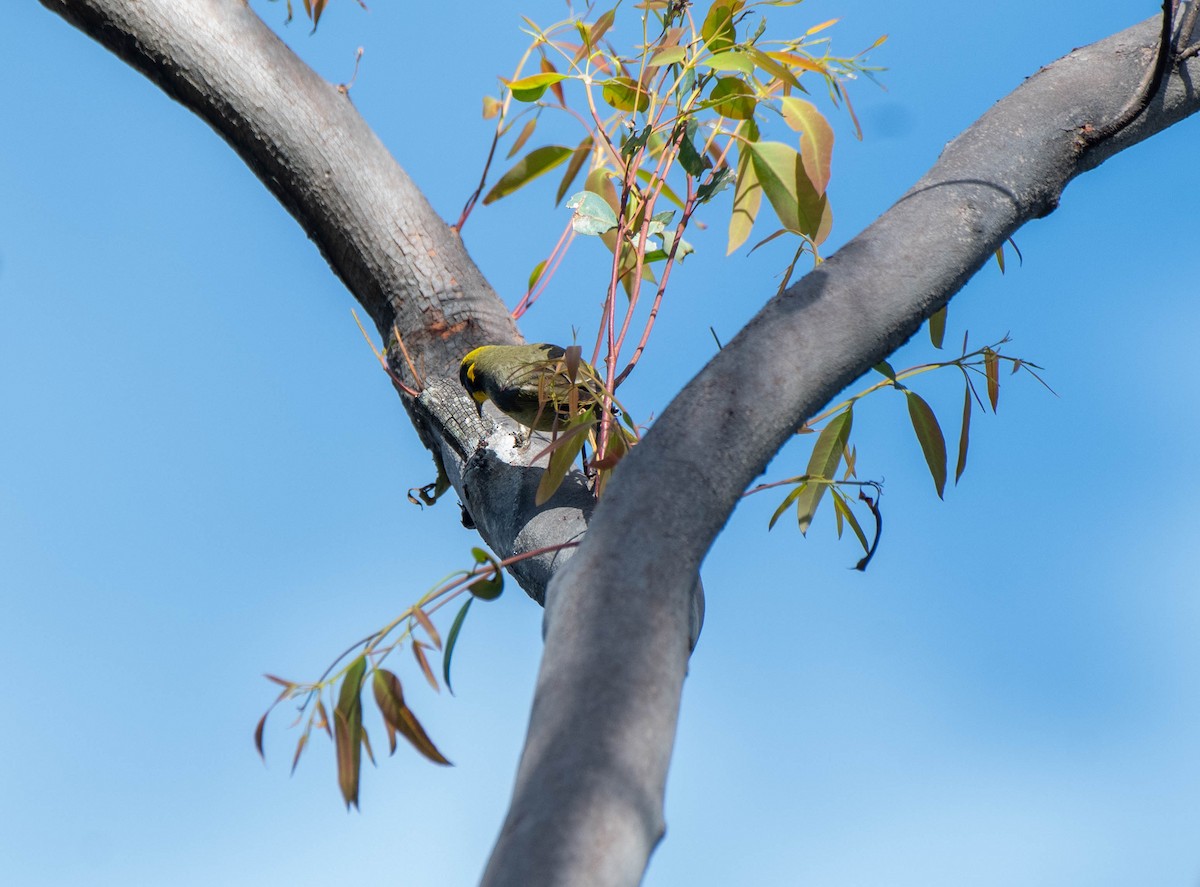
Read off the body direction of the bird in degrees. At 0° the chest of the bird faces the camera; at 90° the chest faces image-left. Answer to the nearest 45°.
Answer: approximately 90°
